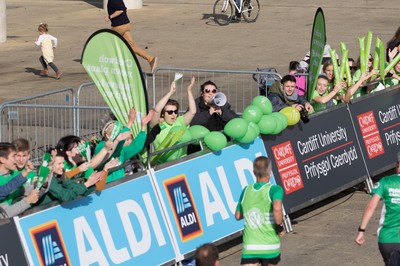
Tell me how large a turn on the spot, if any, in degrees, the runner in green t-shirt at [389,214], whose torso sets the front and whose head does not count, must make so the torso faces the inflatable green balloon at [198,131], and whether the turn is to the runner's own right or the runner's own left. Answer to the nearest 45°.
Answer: approximately 45° to the runner's own left

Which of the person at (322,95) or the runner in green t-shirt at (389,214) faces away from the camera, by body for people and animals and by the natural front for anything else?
the runner in green t-shirt

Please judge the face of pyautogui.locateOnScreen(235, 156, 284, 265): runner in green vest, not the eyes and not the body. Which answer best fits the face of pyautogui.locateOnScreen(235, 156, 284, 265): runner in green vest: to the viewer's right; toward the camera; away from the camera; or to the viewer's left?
away from the camera

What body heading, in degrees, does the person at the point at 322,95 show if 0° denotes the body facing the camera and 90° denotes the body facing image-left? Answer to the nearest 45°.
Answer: approximately 315°

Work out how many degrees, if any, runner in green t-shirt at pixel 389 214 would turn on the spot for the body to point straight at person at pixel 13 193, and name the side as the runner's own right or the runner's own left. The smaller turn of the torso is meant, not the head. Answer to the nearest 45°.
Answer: approximately 90° to the runner's own left

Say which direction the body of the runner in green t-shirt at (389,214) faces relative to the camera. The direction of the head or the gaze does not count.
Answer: away from the camera

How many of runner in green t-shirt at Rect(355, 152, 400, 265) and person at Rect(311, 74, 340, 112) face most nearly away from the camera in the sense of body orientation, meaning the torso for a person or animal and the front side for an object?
1

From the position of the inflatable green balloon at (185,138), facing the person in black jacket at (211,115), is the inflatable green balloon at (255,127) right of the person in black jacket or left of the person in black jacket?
right

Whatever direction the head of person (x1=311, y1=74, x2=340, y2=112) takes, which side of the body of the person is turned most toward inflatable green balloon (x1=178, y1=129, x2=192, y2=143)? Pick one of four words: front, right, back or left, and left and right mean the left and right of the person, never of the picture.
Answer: right

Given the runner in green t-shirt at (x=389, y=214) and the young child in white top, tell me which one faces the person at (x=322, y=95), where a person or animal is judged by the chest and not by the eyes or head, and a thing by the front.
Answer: the runner in green t-shirt
